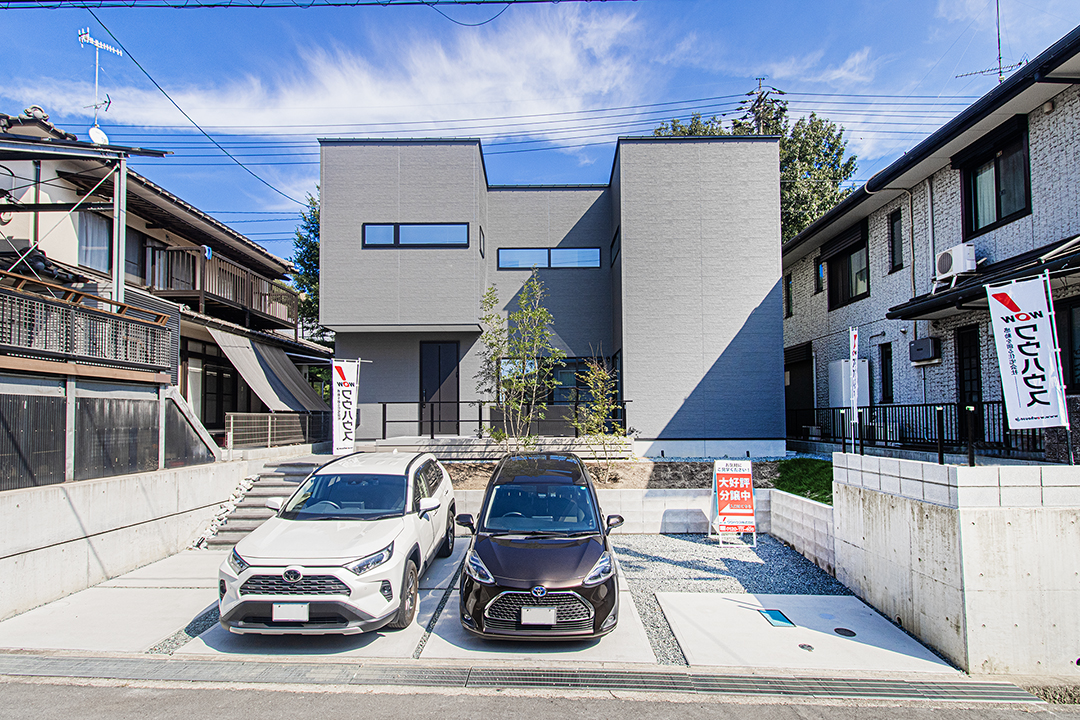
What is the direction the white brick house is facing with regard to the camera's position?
facing the viewer and to the left of the viewer

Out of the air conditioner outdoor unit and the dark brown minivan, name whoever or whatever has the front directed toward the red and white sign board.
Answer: the air conditioner outdoor unit

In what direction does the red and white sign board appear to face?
toward the camera

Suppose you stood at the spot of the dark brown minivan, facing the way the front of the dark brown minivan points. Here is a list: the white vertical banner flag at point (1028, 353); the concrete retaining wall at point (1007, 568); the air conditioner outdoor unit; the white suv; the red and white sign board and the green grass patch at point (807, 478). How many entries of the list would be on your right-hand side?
1

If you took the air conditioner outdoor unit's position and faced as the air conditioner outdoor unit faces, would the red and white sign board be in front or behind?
in front

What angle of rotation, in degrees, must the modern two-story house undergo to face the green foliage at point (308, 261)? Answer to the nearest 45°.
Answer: approximately 135° to its right

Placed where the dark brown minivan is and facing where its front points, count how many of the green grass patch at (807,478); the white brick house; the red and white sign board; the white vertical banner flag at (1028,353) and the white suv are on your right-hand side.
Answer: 1

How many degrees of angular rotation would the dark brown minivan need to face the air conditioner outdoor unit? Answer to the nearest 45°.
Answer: approximately 135° to its left

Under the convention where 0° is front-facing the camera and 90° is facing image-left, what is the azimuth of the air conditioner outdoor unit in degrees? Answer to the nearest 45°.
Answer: approximately 45°

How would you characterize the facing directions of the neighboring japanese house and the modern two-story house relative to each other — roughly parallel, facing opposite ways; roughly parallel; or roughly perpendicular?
roughly perpendicular

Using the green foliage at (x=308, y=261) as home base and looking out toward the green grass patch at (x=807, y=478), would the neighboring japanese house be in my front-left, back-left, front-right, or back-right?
front-right

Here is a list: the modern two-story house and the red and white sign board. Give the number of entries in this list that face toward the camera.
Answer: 2

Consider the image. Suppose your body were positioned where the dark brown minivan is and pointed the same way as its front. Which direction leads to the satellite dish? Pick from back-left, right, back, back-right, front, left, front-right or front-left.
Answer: back-right

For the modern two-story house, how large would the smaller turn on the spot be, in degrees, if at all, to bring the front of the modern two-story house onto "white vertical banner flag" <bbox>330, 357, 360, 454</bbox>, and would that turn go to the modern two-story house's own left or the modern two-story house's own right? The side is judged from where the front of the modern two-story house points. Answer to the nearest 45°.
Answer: approximately 45° to the modern two-story house's own right

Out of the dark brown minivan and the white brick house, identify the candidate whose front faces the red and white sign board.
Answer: the white brick house

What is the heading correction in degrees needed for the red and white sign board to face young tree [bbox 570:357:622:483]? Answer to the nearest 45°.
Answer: approximately 135° to its right

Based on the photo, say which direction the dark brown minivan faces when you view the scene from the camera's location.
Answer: facing the viewer

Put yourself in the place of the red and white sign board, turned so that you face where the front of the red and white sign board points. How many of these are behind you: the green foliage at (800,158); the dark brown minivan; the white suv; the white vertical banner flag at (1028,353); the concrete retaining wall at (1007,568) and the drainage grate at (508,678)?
1

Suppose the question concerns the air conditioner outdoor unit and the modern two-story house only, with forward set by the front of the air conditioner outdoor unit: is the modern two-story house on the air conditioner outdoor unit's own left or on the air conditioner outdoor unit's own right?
on the air conditioner outdoor unit's own right

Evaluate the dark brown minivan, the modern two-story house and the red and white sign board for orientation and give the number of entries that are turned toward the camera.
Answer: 3
